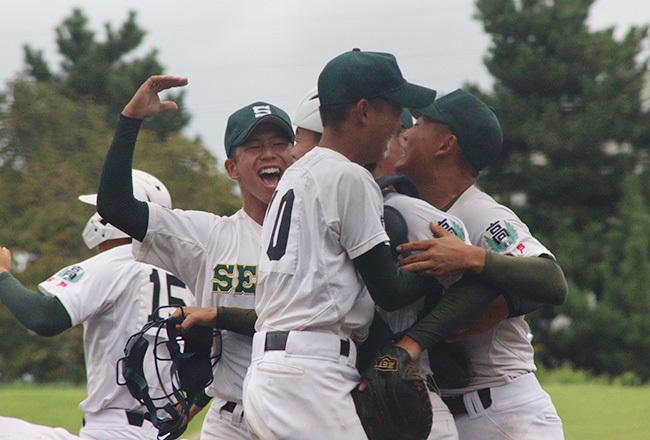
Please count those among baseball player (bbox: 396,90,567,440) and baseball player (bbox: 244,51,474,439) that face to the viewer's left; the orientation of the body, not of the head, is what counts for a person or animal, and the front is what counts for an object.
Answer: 1

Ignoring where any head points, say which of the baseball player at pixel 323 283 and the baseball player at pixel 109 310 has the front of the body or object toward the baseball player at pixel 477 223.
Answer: the baseball player at pixel 323 283

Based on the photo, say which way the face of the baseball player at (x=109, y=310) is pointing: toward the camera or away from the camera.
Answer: away from the camera

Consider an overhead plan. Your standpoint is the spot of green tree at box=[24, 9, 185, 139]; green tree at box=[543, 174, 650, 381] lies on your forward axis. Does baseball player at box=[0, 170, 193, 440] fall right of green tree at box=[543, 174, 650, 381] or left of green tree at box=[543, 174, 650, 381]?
right

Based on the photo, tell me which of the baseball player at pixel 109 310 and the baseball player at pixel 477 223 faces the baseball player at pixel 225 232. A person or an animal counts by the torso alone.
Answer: the baseball player at pixel 477 223

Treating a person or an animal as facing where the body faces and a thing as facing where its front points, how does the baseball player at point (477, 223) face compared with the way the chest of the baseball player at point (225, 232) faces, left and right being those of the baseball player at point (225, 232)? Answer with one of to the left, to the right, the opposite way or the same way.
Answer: to the right

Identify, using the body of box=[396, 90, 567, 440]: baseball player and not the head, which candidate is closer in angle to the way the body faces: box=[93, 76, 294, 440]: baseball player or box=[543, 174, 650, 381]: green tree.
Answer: the baseball player

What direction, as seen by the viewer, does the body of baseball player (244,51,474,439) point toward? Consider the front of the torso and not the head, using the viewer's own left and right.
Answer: facing away from the viewer and to the right of the viewer

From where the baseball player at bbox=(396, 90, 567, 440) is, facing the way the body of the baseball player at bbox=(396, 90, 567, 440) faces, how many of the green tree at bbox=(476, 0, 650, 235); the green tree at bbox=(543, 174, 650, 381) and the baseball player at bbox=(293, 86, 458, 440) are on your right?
2

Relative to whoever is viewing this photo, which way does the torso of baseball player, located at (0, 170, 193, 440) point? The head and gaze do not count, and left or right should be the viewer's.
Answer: facing away from the viewer and to the left of the viewer

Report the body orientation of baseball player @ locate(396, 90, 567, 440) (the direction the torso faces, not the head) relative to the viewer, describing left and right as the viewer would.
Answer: facing to the left of the viewer
